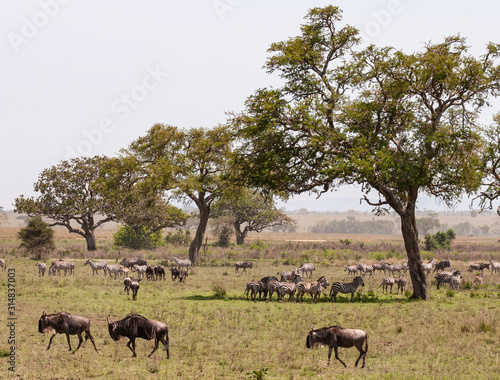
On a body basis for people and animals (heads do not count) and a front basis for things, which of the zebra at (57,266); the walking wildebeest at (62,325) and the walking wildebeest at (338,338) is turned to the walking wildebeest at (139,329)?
the walking wildebeest at (338,338)

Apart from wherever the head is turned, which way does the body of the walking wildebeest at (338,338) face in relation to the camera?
to the viewer's left

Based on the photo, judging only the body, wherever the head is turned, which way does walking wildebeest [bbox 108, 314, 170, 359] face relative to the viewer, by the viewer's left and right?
facing to the left of the viewer

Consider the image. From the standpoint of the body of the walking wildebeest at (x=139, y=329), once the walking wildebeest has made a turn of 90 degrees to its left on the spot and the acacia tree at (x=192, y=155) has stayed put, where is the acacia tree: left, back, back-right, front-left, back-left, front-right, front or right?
back

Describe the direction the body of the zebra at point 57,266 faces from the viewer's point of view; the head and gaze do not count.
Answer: to the viewer's left

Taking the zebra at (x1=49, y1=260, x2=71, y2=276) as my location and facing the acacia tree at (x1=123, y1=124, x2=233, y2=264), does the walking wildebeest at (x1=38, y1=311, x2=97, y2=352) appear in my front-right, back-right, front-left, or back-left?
back-right
